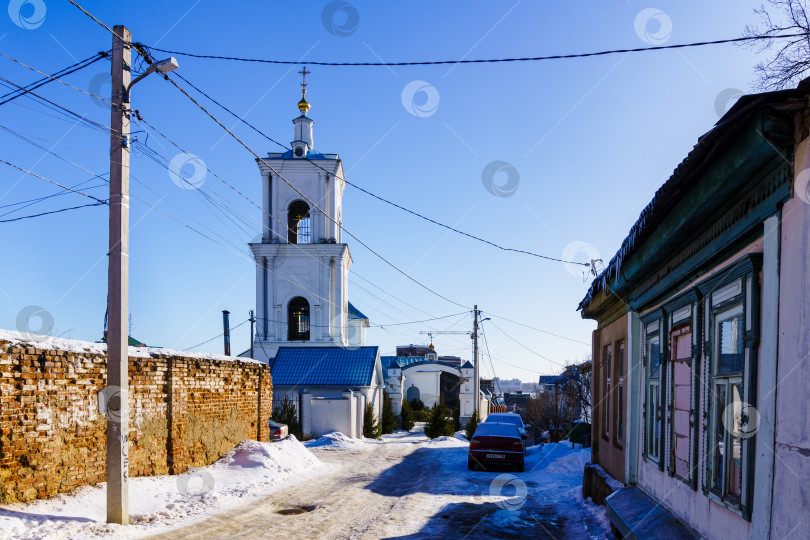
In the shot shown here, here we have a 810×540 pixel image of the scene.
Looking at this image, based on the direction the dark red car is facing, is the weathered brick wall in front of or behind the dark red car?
behind

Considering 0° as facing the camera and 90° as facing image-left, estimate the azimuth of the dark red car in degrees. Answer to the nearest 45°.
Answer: approximately 180°

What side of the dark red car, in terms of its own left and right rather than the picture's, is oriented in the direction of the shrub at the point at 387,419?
front

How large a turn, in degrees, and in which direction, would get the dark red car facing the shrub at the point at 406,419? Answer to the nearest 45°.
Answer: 0° — it already faces it

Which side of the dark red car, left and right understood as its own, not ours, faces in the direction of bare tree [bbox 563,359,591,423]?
front

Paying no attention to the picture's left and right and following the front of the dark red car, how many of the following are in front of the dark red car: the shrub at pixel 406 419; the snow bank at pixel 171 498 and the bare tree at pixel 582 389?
2
